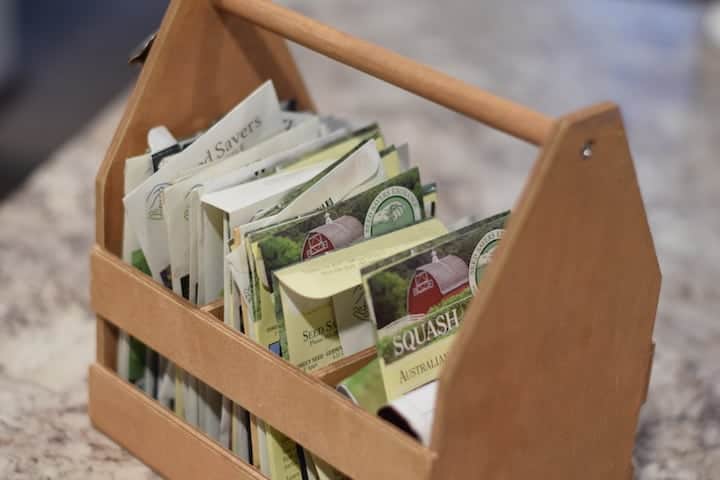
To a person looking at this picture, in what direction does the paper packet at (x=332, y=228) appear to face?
facing the viewer and to the right of the viewer
